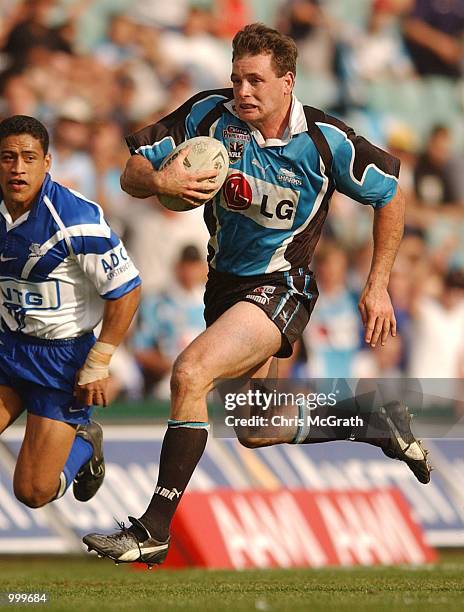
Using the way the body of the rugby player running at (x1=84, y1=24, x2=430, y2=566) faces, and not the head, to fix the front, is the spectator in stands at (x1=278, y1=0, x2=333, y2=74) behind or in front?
behind

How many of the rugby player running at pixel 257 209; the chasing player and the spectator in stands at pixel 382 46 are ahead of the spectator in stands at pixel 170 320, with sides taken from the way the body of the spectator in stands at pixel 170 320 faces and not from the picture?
2

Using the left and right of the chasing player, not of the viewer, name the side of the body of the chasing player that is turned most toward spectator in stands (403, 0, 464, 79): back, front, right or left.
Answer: back

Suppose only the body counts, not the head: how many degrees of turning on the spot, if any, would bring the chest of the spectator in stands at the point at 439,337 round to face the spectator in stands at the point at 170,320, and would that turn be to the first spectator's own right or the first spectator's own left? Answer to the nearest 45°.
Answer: approximately 45° to the first spectator's own right

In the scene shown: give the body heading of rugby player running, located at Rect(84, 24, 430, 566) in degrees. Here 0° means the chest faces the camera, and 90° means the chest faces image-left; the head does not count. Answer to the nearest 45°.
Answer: approximately 45°
